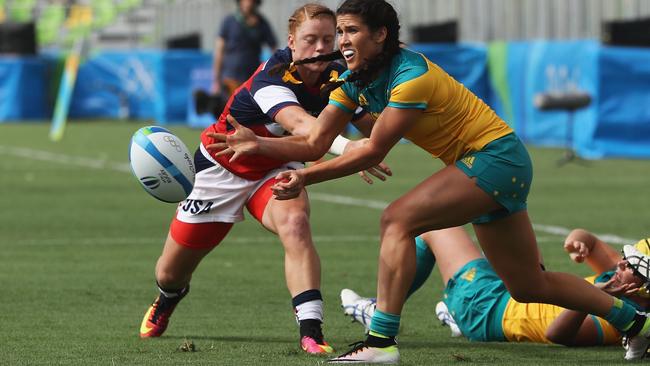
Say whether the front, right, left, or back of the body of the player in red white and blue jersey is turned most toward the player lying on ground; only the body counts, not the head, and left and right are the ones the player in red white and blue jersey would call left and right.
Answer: front

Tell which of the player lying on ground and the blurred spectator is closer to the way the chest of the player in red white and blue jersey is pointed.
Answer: the player lying on ground

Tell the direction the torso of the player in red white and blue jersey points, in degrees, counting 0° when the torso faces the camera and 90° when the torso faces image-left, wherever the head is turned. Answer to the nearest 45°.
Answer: approximately 315°

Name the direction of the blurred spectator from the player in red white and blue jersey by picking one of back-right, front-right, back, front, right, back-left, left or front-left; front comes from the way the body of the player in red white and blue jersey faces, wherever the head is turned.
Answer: back-left
